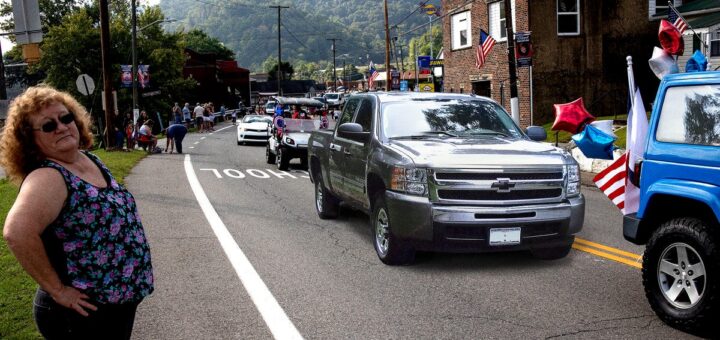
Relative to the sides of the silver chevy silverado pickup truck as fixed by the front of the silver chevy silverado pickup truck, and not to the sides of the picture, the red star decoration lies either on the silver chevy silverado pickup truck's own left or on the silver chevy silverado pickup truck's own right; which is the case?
on the silver chevy silverado pickup truck's own left

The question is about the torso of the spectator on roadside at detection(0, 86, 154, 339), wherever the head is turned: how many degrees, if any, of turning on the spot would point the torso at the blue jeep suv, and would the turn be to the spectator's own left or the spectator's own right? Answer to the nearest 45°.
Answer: approximately 45° to the spectator's own left

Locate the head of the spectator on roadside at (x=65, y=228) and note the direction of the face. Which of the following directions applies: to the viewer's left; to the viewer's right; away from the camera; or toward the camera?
toward the camera

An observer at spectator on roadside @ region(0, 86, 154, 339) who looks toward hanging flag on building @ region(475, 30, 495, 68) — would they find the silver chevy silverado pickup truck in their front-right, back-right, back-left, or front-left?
front-right

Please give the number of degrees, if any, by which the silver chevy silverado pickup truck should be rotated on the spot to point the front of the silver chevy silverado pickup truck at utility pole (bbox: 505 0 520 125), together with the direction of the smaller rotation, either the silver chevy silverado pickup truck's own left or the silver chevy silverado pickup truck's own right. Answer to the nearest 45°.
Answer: approximately 135° to the silver chevy silverado pickup truck's own left

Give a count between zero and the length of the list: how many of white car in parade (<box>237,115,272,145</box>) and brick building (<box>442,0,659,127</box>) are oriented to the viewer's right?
0

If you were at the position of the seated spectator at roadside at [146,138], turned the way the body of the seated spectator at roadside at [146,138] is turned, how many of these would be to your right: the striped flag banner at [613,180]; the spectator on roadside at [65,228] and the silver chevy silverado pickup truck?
3

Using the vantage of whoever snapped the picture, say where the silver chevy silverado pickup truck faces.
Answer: facing the viewer and to the right of the viewer

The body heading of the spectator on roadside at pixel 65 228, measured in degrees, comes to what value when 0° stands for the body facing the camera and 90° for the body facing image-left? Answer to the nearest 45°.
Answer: approximately 315°

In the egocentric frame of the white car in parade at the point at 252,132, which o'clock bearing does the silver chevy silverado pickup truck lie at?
The silver chevy silverado pickup truck is roughly at 12 o'clock from the white car in parade.

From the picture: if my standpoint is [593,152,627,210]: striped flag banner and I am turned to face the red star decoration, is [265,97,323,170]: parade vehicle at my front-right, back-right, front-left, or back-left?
front-left

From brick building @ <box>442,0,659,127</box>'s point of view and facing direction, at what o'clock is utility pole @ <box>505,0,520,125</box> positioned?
The utility pole is roughly at 11 o'clock from the brick building.

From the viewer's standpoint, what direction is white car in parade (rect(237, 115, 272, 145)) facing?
toward the camera

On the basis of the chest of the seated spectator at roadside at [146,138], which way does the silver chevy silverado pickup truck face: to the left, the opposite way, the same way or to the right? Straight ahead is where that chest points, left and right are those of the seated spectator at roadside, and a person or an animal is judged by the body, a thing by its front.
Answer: to the right
